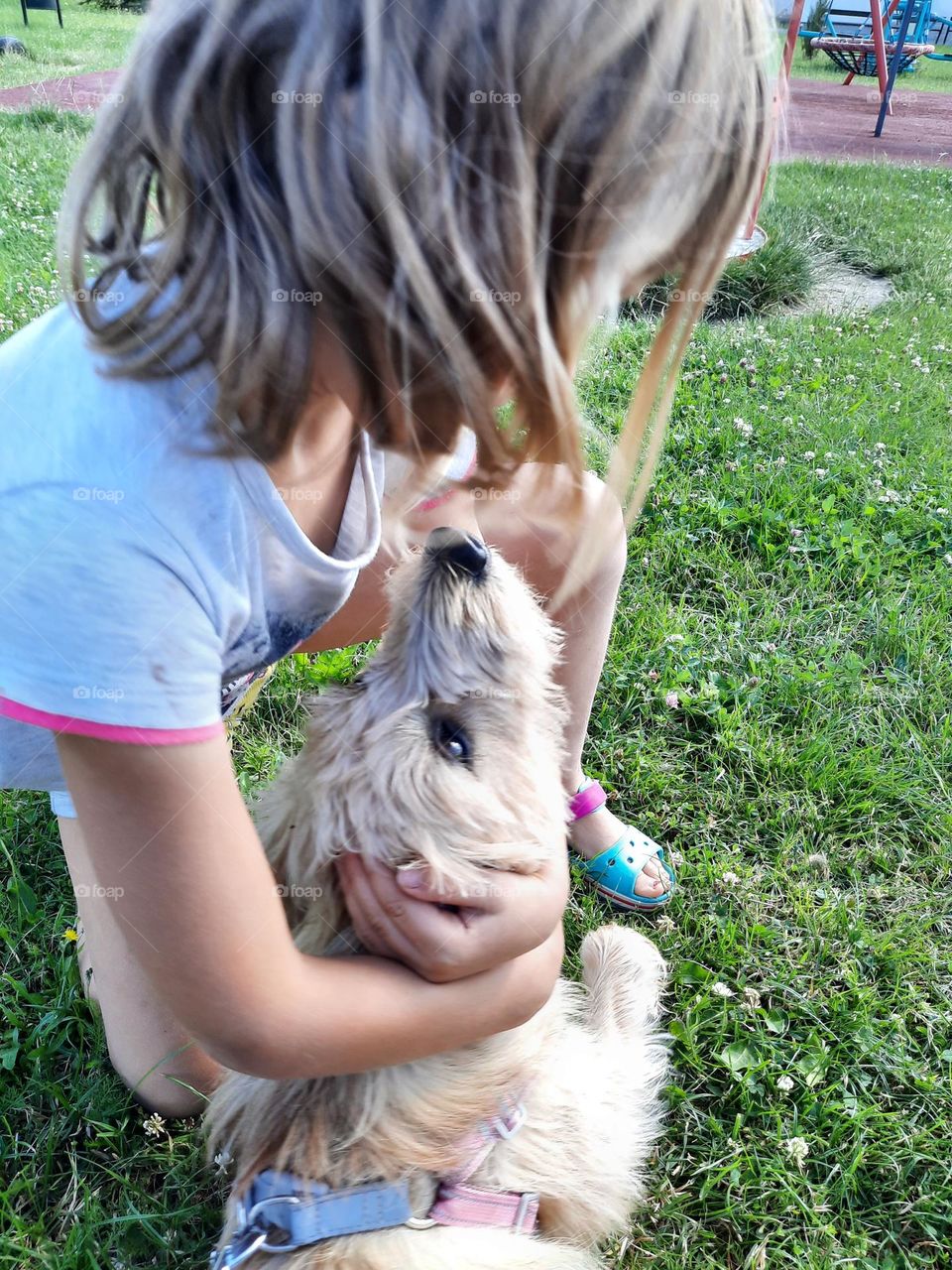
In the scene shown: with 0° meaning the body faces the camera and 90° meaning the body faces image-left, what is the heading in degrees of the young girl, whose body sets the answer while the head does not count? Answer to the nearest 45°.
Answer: approximately 315°

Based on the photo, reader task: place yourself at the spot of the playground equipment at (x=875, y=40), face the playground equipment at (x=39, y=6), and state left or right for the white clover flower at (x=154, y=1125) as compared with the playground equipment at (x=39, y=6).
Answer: left

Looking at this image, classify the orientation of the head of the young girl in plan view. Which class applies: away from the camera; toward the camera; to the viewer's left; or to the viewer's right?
to the viewer's right

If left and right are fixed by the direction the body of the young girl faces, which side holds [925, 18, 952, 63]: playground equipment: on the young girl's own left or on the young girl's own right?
on the young girl's own left
